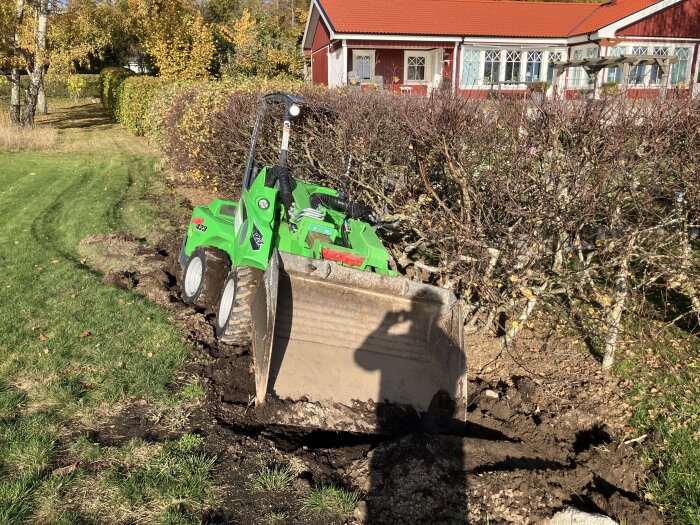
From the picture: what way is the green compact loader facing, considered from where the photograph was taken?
facing the viewer and to the right of the viewer

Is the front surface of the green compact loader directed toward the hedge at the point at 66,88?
no

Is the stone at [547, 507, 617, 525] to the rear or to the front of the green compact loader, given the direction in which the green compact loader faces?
to the front

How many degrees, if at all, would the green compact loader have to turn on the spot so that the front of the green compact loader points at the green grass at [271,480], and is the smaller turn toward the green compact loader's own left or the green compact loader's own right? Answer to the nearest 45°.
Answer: approximately 45° to the green compact loader's own right

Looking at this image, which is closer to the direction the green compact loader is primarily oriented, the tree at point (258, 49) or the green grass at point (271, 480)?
the green grass

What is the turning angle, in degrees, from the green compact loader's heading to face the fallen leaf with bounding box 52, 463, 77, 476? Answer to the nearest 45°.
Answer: approximately 90° to its right

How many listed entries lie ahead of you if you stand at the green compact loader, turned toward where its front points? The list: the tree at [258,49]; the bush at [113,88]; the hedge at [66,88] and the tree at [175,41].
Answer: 0

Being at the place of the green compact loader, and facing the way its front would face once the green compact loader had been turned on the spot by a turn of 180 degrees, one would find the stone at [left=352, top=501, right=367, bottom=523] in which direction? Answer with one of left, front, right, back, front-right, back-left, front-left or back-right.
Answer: back-left

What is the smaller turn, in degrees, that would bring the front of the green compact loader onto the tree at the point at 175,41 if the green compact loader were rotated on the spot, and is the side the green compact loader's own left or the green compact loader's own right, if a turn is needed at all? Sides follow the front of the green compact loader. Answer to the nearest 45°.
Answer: approximately 135° to the green compact loader's own left

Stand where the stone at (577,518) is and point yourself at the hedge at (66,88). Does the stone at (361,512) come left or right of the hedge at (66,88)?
left

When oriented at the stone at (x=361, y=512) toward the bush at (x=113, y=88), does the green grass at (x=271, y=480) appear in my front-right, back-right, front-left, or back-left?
front-left

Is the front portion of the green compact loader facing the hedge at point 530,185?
no

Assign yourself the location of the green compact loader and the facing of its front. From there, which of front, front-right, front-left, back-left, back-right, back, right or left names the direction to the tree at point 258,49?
back-left

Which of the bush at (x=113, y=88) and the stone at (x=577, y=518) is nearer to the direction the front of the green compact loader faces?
the stone

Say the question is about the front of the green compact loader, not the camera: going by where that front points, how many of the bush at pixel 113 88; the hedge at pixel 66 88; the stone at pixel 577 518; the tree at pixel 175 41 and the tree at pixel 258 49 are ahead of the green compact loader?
1

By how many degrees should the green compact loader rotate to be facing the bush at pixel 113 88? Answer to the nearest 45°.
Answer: approximately 135° to its left
